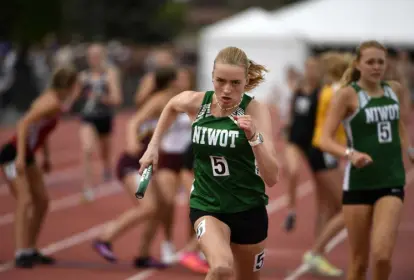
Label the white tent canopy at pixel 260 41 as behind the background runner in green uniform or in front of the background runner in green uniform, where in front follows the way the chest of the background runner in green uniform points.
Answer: behind

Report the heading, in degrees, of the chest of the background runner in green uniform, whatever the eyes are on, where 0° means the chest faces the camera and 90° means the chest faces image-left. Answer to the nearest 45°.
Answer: approximately 315°

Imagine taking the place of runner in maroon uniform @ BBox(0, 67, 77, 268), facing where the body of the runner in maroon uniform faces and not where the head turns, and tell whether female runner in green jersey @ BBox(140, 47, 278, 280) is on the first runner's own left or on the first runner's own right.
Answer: on the first runner's own right

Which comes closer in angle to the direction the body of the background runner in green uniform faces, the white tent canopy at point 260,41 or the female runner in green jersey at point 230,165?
the female runner in green jersey

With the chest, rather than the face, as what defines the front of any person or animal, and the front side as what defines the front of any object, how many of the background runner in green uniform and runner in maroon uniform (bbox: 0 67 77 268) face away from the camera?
0

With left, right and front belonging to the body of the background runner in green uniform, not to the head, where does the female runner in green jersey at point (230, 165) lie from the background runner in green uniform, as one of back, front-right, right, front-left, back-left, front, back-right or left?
right
